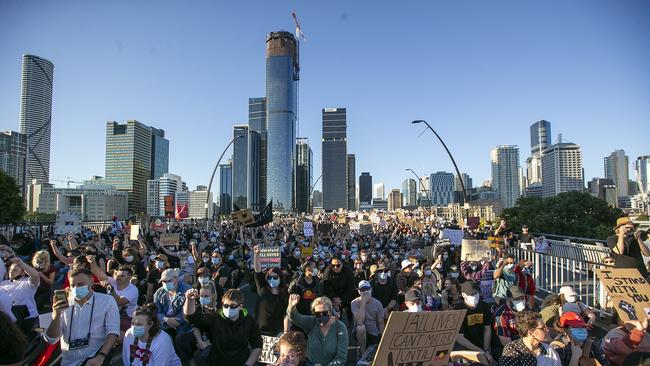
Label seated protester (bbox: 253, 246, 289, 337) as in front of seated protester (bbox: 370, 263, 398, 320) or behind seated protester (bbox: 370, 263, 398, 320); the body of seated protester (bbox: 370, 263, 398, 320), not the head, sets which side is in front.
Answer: in front

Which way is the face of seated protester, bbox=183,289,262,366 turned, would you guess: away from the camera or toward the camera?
toward the camera

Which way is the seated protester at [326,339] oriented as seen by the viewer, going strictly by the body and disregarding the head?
toward the camera

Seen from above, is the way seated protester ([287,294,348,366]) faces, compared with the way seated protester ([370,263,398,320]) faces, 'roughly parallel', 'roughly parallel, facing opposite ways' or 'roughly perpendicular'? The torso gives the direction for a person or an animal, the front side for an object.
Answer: roughly parallel

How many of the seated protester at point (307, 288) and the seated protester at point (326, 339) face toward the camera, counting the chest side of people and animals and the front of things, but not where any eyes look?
2

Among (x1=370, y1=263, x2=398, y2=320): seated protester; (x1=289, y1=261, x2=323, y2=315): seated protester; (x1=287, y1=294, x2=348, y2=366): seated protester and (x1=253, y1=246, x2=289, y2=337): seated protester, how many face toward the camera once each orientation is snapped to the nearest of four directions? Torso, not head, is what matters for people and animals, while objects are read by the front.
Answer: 4

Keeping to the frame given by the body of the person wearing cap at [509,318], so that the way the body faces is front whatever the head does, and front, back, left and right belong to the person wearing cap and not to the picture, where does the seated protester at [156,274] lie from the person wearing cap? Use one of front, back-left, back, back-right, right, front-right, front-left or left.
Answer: back-right

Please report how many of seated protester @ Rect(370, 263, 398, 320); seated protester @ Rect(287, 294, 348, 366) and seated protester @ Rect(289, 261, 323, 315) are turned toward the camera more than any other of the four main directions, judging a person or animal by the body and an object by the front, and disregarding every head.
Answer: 3

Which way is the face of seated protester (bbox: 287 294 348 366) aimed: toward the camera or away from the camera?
toward the camera

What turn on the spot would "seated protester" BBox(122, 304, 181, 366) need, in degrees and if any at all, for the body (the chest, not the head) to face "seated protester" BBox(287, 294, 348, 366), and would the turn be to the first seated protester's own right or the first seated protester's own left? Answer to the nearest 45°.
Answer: approximately 135° to the first seated protester's own left

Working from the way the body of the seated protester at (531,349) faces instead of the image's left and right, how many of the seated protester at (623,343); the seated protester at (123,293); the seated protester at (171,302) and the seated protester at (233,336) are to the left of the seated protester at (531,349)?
1

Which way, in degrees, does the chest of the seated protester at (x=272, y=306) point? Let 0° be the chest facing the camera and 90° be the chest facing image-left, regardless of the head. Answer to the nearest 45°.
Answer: approximately 0°

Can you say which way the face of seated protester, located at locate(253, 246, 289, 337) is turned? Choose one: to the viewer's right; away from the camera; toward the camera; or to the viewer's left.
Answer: toward the camera

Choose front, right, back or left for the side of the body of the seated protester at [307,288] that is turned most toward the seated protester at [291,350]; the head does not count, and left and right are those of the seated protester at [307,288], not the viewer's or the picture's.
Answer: front

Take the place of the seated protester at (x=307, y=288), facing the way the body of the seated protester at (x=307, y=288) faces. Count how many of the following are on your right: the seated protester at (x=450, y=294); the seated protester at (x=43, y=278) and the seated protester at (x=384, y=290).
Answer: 1

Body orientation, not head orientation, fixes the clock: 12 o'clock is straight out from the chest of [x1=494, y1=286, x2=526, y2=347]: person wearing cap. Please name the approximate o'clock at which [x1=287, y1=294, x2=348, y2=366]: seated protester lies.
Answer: The seated protester is roughly at 3 o'clock from the person wearing cap.

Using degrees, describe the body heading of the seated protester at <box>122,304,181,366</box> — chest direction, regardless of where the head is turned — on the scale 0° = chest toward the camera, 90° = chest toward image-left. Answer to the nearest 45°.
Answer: approximately 45°

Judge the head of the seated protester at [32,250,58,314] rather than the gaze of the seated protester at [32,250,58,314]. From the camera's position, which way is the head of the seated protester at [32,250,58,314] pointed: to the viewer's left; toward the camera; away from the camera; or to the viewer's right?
toward the camera

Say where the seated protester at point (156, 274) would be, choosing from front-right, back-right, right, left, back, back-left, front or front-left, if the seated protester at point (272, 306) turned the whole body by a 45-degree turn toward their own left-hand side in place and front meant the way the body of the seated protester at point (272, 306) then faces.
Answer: back
